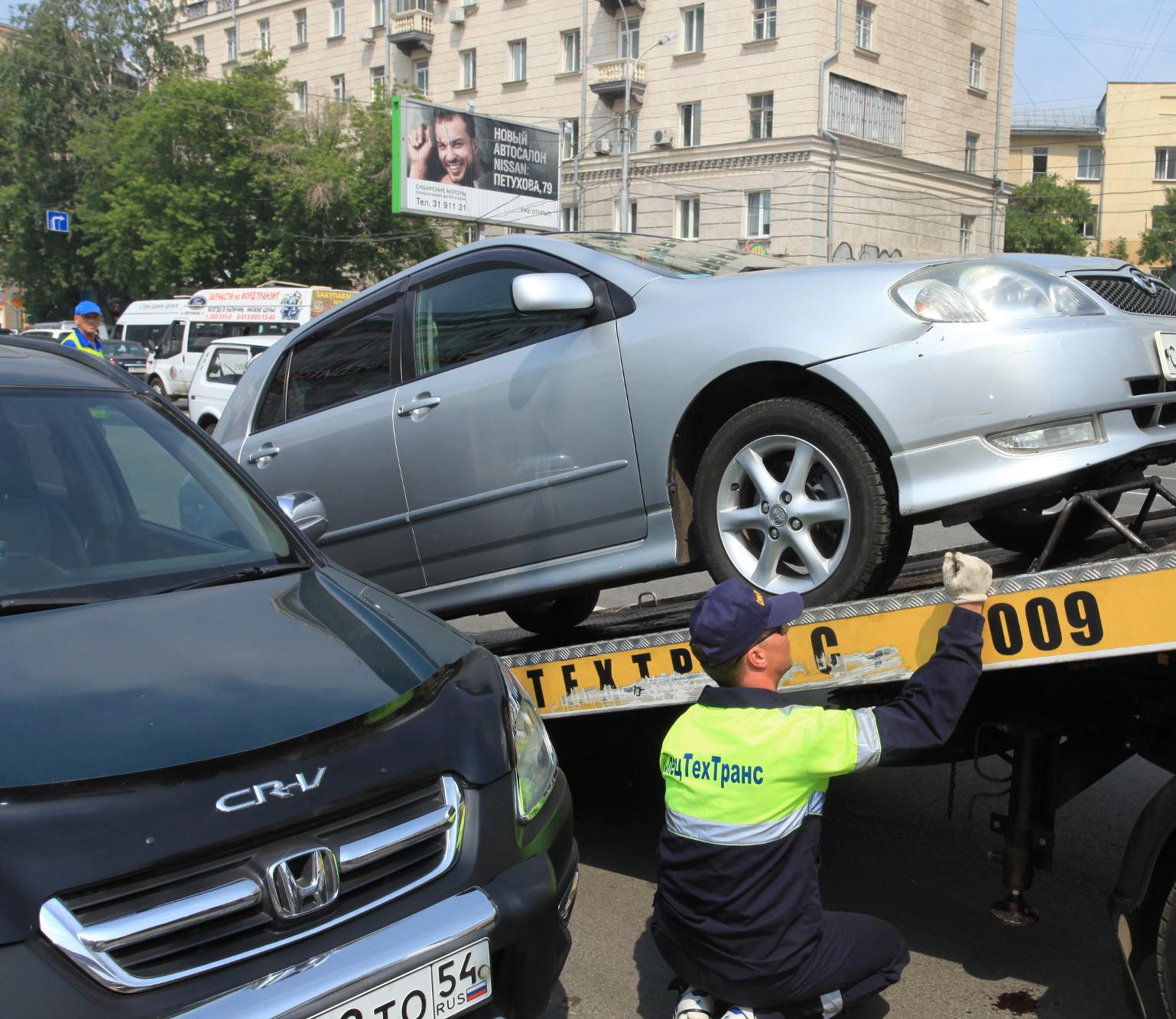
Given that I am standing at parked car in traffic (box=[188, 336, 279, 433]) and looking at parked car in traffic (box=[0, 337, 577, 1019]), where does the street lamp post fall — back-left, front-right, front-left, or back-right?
back-left

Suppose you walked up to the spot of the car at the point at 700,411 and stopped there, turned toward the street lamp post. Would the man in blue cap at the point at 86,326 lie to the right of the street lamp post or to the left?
left

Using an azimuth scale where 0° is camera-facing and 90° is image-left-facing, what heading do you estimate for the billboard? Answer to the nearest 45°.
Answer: approximately 315°

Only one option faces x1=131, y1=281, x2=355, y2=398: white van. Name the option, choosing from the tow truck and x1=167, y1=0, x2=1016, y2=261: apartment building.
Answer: the apartment building

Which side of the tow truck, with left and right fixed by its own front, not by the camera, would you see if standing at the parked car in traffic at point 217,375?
back

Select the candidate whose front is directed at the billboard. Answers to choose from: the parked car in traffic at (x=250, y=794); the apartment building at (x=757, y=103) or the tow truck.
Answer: the apartment building

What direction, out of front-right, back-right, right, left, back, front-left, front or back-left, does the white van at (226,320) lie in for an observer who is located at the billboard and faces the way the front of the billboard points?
right

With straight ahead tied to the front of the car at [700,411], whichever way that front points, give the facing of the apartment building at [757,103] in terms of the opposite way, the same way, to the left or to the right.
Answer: to the right

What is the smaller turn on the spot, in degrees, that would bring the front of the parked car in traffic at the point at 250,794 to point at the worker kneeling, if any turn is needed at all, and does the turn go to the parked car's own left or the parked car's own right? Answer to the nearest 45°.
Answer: approximately 45° to the parked car's own left

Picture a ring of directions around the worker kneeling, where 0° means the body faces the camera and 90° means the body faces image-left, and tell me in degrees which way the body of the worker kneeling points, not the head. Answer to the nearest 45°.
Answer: approximately 225°
